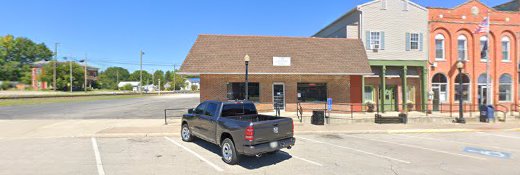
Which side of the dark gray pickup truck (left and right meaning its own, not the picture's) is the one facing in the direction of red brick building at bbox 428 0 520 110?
right

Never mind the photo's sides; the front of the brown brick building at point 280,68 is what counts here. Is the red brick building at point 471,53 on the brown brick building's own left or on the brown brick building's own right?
on the brown brick building's own left

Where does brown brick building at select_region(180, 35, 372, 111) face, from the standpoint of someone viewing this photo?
facing the viewer

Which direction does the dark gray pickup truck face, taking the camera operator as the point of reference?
facing away from the viewer and to the left of the viewer

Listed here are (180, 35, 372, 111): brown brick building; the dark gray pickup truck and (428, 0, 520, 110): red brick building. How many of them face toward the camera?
2

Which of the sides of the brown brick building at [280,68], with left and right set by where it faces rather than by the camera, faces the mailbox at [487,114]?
left

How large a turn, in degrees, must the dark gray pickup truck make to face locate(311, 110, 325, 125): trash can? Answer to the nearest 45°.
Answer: approximately 90° to its right

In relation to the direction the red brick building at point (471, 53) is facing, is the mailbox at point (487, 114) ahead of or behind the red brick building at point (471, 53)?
ahead

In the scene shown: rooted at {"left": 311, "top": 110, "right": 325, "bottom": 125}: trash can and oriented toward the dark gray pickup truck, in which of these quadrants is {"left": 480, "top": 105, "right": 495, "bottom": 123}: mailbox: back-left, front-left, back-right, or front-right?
back-left

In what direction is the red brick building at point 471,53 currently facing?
toward the camera

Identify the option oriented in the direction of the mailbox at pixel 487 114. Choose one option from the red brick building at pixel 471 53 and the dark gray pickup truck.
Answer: the red brick building

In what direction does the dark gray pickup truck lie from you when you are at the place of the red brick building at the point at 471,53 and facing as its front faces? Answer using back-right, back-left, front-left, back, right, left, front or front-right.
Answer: front
